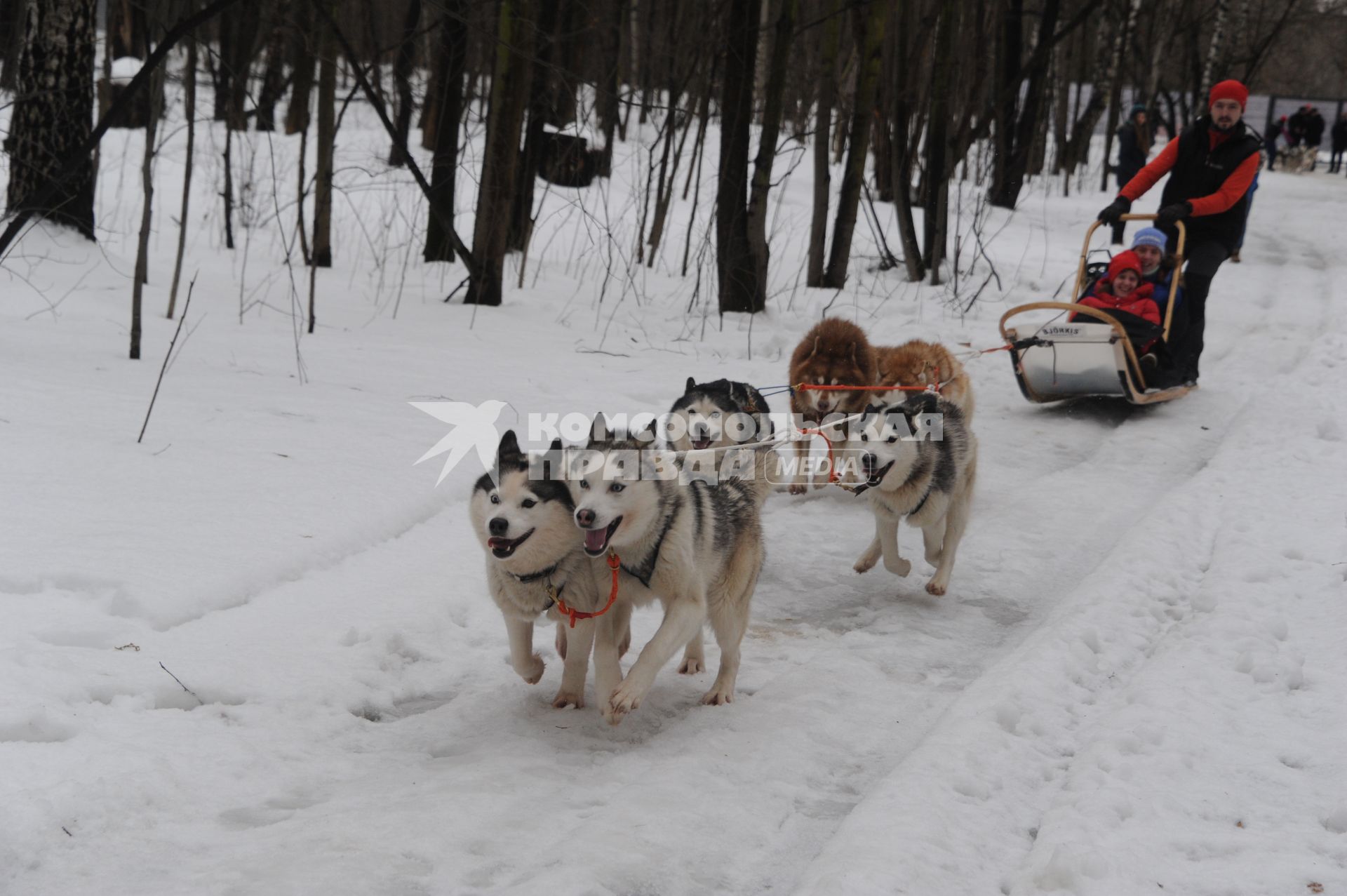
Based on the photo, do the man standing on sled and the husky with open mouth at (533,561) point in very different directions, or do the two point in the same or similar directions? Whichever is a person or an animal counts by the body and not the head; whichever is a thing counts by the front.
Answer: same or similar directions

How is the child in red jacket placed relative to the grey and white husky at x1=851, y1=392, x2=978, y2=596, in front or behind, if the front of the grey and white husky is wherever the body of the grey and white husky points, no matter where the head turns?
behind

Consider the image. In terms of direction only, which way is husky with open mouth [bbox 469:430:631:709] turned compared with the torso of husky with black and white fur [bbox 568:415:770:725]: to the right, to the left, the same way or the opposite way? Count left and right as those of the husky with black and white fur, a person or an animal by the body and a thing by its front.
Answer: the same way

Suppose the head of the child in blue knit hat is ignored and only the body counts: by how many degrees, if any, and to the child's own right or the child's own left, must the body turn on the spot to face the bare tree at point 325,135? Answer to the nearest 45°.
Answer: approximately 45° to the child's own right

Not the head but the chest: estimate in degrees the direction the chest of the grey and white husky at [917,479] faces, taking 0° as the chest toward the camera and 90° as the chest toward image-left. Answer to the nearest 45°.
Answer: approximately 45°

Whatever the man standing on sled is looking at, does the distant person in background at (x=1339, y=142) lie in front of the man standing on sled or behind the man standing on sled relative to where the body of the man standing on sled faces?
behind

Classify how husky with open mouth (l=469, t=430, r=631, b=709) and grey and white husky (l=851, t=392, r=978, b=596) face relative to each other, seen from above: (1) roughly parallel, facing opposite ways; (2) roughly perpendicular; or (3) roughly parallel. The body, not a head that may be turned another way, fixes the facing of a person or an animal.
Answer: roughly parallel

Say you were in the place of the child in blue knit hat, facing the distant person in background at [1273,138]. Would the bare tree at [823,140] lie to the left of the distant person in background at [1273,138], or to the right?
left

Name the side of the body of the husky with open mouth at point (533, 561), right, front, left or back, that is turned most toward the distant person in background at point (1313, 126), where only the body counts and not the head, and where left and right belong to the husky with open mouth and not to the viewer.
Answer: back

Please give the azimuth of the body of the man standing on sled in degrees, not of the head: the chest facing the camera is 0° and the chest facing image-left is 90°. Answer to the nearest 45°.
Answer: approximately 45°

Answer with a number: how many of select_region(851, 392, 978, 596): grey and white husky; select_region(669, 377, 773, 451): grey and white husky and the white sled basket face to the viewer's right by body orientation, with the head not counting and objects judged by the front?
0

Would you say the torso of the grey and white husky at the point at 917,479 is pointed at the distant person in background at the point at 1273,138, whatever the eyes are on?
no

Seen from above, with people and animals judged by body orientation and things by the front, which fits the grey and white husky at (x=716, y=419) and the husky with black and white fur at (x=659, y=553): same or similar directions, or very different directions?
same or similar directions

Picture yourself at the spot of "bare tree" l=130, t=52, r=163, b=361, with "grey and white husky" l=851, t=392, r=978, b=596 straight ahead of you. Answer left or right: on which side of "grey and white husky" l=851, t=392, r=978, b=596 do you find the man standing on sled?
left

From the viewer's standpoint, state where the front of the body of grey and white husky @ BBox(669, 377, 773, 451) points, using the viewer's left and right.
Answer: facing the viewer and to the left of the viewer

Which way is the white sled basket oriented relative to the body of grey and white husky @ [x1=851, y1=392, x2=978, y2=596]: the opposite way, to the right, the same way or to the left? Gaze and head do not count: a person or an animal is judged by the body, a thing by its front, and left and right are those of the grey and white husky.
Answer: the same way

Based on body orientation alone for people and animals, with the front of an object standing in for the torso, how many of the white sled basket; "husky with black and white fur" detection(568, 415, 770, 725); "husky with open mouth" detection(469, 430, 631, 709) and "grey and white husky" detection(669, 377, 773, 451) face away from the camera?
0

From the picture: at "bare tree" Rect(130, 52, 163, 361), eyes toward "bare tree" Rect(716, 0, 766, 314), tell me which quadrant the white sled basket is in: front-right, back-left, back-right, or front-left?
front-right

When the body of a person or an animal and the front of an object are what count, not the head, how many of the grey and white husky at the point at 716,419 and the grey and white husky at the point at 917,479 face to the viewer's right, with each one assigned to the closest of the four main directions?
0

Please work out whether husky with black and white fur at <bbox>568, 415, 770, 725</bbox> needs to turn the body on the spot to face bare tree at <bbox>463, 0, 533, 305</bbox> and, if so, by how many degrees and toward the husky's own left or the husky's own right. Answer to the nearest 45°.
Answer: approximately 135° to the husky's own right
